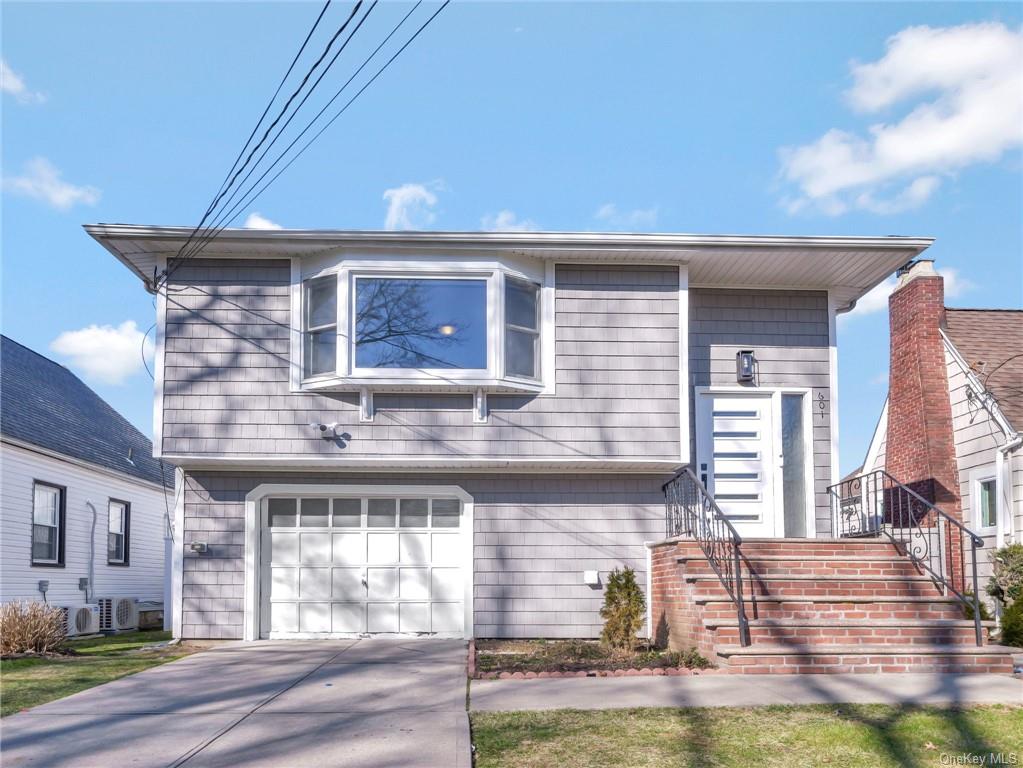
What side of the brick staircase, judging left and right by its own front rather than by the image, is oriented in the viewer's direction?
front

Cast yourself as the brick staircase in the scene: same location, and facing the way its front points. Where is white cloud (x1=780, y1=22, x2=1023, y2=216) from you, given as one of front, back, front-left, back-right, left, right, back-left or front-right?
back

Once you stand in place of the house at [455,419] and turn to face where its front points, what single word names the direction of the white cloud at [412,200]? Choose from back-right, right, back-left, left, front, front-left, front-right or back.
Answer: back

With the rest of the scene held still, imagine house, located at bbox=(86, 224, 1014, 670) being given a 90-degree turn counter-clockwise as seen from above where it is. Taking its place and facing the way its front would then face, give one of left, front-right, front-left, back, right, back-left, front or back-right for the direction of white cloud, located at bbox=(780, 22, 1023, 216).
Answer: front-left

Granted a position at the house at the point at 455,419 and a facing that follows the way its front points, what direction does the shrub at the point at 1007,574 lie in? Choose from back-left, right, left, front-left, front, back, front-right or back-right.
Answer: left

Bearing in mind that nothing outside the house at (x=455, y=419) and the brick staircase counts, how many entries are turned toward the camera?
2

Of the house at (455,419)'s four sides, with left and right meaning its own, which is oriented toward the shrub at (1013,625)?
left

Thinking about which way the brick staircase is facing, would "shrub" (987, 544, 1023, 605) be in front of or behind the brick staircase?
behind

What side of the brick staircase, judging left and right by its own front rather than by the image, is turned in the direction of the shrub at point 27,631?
right

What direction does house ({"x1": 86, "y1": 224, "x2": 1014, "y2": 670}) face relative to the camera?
toward the camera

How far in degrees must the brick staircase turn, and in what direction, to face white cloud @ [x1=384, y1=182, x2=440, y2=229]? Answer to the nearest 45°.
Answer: approximately 135° to its right
